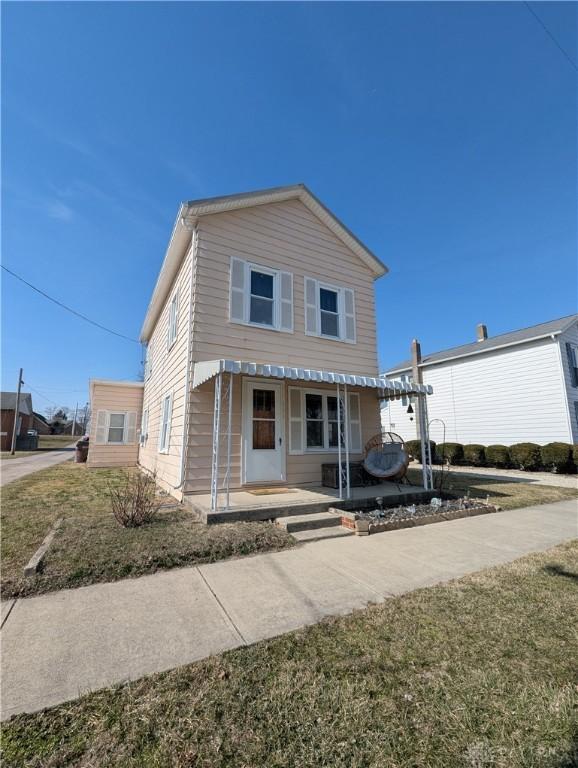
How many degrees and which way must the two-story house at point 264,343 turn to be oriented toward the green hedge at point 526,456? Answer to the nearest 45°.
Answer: approximately 90° to its left

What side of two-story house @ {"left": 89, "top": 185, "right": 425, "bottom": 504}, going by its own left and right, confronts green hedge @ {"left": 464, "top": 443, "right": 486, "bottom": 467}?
left

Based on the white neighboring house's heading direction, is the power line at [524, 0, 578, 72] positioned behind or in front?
in front

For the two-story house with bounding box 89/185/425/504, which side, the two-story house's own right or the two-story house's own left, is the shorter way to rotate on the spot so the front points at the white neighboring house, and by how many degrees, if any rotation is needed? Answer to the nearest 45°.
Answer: approximately 90° to the two-story house's own left

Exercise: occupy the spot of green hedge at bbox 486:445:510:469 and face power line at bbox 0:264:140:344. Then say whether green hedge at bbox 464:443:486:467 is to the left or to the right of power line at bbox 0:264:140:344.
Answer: right

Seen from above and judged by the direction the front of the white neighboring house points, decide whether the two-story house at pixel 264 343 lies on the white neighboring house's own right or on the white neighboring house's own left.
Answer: on the white neighboring house's own right

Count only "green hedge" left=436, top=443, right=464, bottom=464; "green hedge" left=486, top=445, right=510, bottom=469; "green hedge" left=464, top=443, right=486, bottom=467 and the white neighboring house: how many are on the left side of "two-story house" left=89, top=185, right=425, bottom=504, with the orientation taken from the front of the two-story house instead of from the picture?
4

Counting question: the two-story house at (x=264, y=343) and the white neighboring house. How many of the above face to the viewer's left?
0

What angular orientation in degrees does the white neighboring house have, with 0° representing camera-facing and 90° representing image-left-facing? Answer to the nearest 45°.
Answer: approximately 315°

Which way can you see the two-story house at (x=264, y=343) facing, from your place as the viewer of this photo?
facing the viewer and to the right of the viewer

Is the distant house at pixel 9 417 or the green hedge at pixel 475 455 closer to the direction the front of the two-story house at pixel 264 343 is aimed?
the green hedge

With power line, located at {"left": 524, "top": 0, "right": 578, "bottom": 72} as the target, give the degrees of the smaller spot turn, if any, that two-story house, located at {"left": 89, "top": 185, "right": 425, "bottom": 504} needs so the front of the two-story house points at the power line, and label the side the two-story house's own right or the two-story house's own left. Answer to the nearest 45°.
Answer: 0° — it already faces it

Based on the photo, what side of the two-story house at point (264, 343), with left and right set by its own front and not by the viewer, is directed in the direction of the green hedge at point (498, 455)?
left

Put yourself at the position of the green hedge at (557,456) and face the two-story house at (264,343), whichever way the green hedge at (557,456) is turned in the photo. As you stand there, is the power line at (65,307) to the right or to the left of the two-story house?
right
